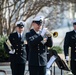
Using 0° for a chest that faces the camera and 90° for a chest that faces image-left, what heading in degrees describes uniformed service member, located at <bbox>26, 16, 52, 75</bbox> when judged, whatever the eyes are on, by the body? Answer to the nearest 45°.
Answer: approximately 315°

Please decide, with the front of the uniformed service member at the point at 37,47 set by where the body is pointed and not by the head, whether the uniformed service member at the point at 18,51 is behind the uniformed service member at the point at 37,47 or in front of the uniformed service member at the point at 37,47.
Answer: behind

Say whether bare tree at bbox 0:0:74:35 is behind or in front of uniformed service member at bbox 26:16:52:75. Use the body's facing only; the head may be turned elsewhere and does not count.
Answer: behind

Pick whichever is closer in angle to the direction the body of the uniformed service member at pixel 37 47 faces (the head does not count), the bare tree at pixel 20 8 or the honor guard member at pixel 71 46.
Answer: the honor guard member

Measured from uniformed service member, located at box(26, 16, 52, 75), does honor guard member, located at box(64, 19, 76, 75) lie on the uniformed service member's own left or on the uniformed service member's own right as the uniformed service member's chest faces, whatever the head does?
on the uniformed service member's own left
